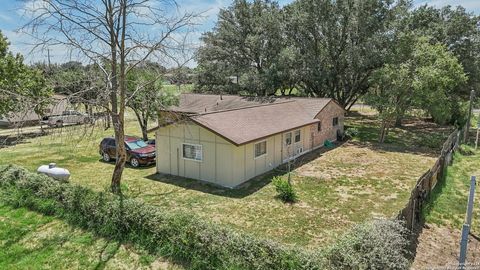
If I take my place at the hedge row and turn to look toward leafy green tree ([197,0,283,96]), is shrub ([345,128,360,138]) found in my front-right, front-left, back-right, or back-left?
front-right

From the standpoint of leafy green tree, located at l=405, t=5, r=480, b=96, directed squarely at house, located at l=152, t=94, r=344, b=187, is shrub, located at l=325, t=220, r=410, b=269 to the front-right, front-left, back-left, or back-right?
front-left

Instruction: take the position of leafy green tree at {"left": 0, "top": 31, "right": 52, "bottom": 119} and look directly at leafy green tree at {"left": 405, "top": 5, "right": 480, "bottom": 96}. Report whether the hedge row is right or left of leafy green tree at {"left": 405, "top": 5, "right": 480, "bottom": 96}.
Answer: right

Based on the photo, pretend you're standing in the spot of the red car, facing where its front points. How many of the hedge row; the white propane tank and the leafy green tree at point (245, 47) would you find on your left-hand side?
1

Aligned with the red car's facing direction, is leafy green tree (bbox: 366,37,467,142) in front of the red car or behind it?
in front

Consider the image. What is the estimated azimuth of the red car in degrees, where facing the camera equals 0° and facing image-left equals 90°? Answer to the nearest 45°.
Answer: approximately 315°

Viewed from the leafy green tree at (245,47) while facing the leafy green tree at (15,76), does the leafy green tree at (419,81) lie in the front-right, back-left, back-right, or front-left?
back-left

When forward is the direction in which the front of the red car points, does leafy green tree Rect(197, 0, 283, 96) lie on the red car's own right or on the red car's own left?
on the red car's own left

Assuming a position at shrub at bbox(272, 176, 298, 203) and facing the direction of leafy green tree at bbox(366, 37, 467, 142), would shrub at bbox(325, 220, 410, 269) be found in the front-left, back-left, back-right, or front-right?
back-right

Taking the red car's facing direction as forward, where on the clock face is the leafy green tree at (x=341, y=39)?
The leafy green tree is roughly at 10 o'clock from the red car.

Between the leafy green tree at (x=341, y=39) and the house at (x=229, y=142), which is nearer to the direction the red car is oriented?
the house

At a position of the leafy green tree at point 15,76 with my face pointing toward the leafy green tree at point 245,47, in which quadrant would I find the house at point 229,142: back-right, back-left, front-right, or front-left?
front-right

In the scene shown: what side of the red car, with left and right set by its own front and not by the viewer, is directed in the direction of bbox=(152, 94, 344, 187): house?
front
